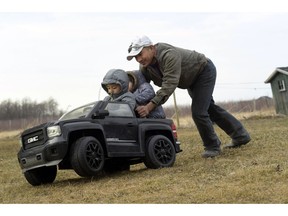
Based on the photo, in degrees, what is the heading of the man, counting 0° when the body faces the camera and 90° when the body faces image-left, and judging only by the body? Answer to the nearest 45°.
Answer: approximately 90°

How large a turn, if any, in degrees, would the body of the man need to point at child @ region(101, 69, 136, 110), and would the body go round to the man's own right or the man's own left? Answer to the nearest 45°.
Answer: approximately 45° to the man's own left

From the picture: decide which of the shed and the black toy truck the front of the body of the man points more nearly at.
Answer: the black toy truck

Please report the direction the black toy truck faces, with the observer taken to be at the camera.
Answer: facing the viewer and to the left of the viewer

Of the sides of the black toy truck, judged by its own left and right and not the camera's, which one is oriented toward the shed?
back

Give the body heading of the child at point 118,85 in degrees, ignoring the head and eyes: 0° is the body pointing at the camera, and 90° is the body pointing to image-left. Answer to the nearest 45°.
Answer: approximately 45°

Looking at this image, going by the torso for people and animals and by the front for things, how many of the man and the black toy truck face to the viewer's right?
0

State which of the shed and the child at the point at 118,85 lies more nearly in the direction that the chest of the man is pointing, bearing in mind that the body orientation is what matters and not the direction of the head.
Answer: the child
